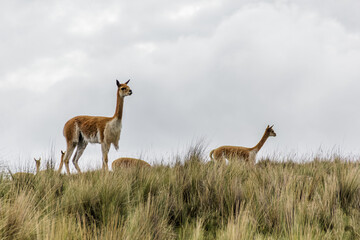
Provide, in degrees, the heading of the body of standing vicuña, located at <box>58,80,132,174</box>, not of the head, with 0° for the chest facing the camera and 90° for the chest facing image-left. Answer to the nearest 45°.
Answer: approximately 270°

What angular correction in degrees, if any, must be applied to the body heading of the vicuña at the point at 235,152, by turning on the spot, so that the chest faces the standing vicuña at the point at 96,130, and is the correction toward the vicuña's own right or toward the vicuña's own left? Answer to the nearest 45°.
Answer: approximately 135° to the vicuña's own right

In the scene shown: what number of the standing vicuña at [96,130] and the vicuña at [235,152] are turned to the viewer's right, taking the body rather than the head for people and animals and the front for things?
2

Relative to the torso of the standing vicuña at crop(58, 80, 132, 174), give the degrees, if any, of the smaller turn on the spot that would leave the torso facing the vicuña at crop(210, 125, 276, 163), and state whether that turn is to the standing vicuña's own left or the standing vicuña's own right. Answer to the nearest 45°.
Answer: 0° — it already faces it

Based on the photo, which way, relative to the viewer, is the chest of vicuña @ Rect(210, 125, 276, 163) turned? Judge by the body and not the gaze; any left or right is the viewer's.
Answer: facing to the right of the viewer
